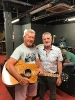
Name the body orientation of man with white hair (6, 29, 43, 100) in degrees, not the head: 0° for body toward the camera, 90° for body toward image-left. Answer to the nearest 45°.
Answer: approximately 315°
